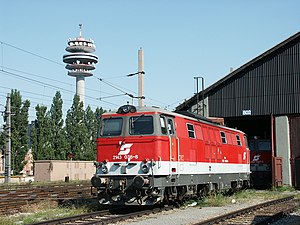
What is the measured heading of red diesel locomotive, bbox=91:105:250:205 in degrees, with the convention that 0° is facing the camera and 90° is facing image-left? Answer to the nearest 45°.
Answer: approximately 45°

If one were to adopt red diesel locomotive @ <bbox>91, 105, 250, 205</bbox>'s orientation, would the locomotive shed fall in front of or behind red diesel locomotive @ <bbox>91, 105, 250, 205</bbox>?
behind

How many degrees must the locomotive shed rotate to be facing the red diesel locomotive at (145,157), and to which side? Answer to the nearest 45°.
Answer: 0° — it already faces it

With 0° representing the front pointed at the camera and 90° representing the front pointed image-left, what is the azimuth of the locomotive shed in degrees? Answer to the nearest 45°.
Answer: approximately 0°

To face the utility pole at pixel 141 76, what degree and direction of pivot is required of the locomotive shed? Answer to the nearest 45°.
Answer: approximately 45° to its right

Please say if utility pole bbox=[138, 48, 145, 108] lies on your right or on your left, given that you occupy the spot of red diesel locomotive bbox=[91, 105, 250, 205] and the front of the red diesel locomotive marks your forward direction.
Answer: on your right
